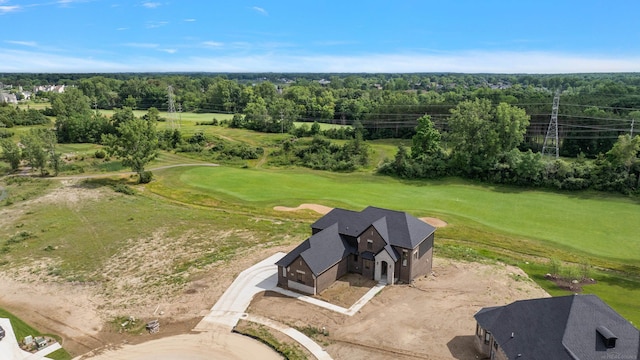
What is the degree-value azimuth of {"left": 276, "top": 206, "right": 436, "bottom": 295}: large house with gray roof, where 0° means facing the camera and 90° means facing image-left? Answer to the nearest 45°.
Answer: approximately 45°

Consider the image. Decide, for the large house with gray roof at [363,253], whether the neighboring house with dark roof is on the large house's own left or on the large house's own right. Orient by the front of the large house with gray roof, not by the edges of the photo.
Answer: on the large house's own left
